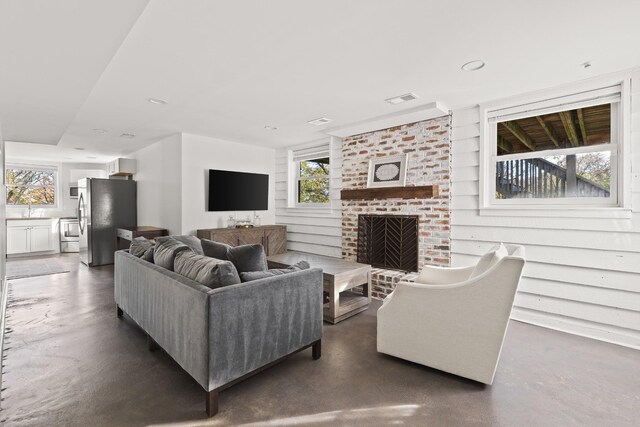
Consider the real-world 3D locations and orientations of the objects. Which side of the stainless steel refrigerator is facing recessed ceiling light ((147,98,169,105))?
left

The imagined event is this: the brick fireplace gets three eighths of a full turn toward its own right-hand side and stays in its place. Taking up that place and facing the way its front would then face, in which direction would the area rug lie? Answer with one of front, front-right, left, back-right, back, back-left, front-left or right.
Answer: left

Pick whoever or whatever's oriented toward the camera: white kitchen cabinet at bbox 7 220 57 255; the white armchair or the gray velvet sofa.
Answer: the white kitchen cabinet

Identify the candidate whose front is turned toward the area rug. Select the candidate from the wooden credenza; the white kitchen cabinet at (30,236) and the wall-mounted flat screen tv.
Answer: the white kitchen cabinet

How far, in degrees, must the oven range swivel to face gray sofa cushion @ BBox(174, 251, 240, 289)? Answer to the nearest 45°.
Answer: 0° — it already faces it

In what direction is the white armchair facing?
to the viewer's left

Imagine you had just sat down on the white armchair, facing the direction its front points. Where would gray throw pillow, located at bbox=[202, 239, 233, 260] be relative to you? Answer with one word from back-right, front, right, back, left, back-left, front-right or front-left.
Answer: front

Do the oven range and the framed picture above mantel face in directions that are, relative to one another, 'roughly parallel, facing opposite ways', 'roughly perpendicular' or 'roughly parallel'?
roughly perpendicular

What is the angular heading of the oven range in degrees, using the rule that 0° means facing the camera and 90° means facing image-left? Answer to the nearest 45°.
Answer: approximately 0°

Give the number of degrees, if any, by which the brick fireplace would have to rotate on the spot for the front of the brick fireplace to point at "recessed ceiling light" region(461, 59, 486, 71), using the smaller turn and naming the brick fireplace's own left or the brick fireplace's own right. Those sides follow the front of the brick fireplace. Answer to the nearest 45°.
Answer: approximately 45° to the brick fireplace's own left

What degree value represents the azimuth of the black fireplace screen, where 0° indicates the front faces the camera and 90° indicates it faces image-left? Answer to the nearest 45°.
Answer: approximately 45°

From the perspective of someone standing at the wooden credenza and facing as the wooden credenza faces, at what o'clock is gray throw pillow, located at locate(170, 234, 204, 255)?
The gray throw pillow is roughly at 2 o'clock from the wooden credenza.

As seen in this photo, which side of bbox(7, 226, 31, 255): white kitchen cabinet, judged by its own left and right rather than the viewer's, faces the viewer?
front

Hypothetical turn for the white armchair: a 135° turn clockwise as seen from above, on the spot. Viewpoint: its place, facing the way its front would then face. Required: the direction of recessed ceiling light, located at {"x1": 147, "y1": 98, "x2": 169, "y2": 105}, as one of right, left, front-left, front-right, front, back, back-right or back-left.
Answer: back-left

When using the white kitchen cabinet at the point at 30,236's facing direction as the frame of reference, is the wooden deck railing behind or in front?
in front
